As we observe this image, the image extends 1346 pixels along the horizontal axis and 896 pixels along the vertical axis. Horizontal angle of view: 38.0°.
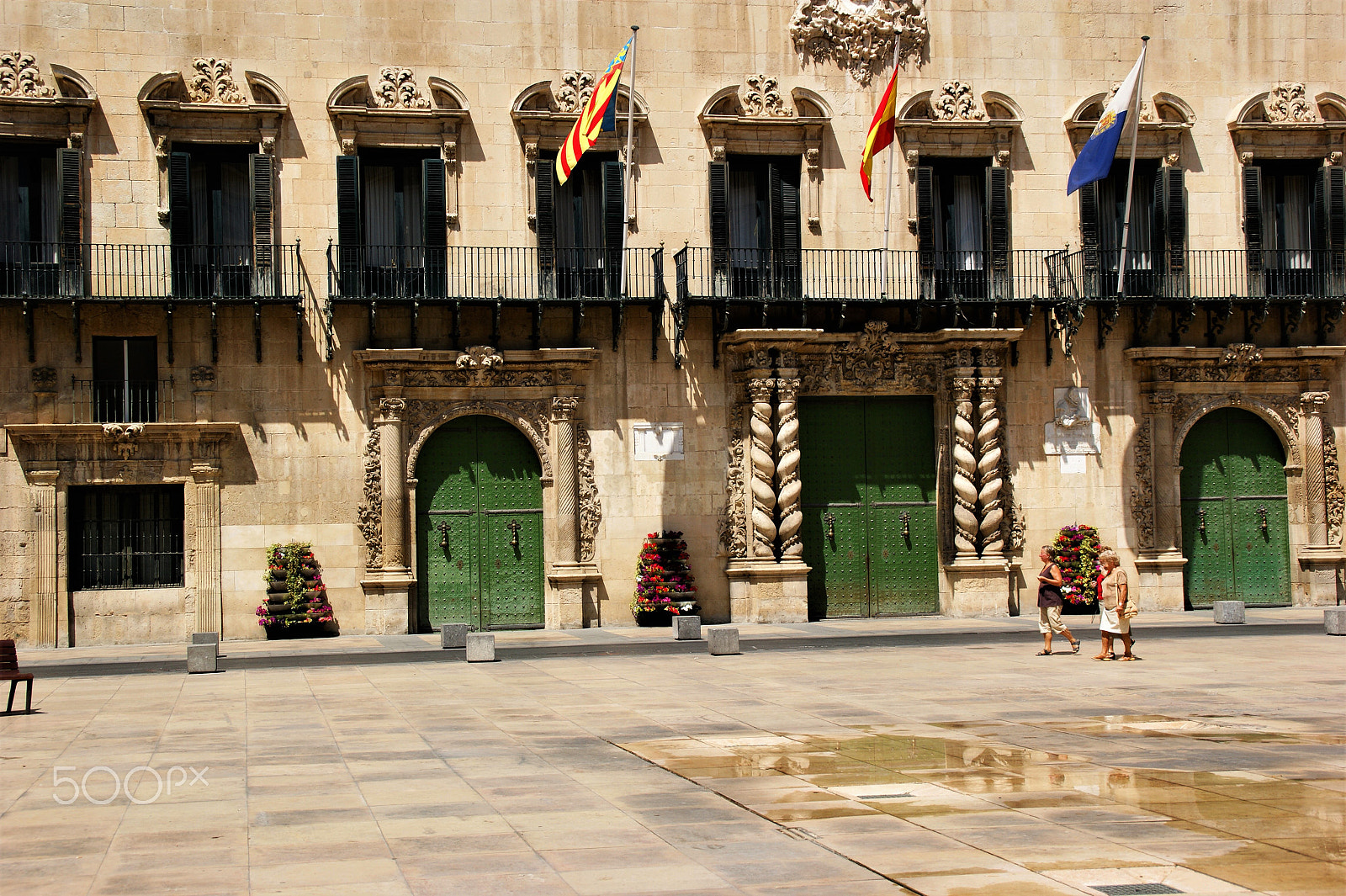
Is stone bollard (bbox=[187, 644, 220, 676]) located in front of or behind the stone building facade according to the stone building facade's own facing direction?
in front

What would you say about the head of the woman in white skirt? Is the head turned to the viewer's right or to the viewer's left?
to the viewer's left

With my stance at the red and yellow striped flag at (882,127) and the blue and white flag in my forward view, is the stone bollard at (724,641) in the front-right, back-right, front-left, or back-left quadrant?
back-right

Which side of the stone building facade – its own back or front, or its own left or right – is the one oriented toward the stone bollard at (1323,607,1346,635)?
left

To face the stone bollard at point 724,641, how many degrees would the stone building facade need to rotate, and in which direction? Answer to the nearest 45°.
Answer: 0° — it already faces it

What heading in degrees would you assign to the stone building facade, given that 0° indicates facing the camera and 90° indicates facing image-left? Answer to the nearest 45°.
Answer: approximately 0°

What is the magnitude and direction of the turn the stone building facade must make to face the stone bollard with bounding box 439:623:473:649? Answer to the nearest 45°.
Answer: approximately 45° to its right
